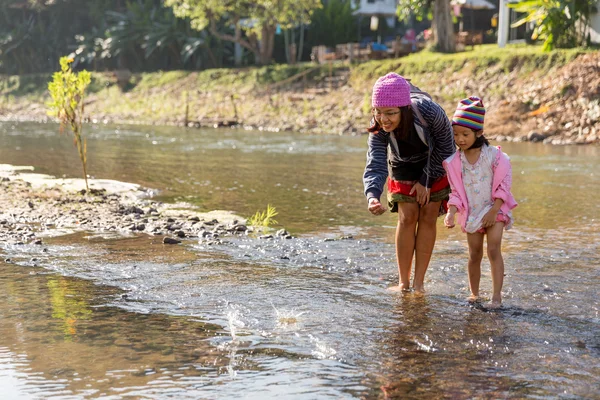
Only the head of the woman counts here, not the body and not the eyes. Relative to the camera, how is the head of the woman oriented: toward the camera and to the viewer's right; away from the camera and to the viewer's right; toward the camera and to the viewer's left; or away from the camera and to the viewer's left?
toward the camera and to the viewer's left

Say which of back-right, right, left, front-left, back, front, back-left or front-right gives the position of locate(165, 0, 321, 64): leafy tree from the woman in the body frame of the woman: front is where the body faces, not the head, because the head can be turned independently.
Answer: back-right

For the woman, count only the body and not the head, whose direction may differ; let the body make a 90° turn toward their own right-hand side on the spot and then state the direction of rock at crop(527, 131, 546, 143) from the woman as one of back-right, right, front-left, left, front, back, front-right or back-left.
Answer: front-right

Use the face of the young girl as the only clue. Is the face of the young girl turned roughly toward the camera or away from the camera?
toward the camera

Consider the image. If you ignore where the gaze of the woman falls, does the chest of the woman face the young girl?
no

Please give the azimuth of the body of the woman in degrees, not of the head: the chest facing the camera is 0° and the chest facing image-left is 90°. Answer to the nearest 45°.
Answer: approximately 45°

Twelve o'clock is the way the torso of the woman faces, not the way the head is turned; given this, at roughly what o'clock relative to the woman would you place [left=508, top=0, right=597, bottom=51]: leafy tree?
The leafy tree is roughly at 5 o'clock from the woman.

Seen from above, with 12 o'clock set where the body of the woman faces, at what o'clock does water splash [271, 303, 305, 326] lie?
The water splash is roughly at 12 o'clock from the woman.

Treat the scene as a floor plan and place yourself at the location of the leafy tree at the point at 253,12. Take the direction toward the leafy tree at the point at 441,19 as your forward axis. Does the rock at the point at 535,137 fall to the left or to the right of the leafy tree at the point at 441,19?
right

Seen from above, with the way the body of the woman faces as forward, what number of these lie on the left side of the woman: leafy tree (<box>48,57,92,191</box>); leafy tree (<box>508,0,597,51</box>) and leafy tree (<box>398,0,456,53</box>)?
0

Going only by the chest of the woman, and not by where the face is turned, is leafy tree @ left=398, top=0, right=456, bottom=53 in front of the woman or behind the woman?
behind

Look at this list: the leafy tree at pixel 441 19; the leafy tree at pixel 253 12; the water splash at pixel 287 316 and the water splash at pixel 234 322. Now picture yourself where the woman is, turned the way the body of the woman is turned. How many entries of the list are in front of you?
2

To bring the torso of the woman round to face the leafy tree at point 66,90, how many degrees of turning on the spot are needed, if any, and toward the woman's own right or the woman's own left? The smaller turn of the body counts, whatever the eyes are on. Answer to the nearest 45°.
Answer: approximately 90° to the woman's own right
